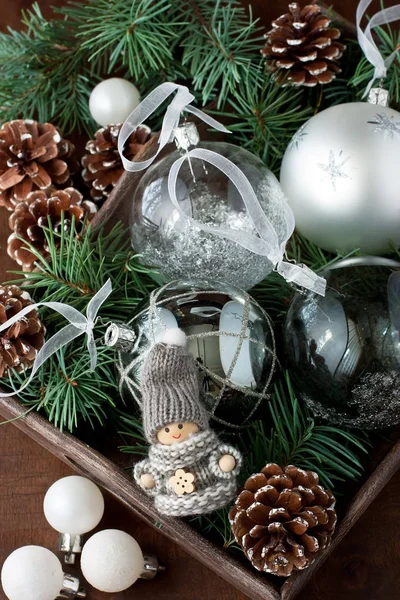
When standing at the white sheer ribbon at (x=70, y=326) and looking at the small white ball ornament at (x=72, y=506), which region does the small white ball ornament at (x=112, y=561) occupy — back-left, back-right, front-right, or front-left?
front-left

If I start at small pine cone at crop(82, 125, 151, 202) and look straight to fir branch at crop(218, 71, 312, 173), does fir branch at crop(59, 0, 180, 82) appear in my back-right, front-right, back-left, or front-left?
front-left

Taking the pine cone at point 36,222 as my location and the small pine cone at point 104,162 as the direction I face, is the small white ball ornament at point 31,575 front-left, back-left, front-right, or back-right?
back-right

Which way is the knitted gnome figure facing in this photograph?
toward the camera
